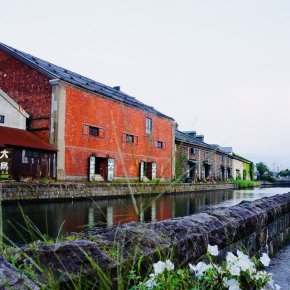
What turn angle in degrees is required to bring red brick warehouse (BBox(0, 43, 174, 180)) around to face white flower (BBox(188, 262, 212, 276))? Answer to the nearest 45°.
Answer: approximately 45° to its right

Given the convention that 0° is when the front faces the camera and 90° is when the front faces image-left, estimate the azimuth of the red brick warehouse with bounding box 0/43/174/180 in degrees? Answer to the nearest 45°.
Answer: approximately 315°

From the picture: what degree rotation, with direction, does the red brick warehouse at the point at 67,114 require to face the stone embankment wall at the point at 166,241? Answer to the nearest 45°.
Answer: approximately 45° to its right

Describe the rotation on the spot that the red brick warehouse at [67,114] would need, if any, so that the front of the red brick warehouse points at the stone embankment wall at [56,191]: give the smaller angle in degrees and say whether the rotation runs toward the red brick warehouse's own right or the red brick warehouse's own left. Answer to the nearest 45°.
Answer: approximately 45° to the red brick warehouse's own right
